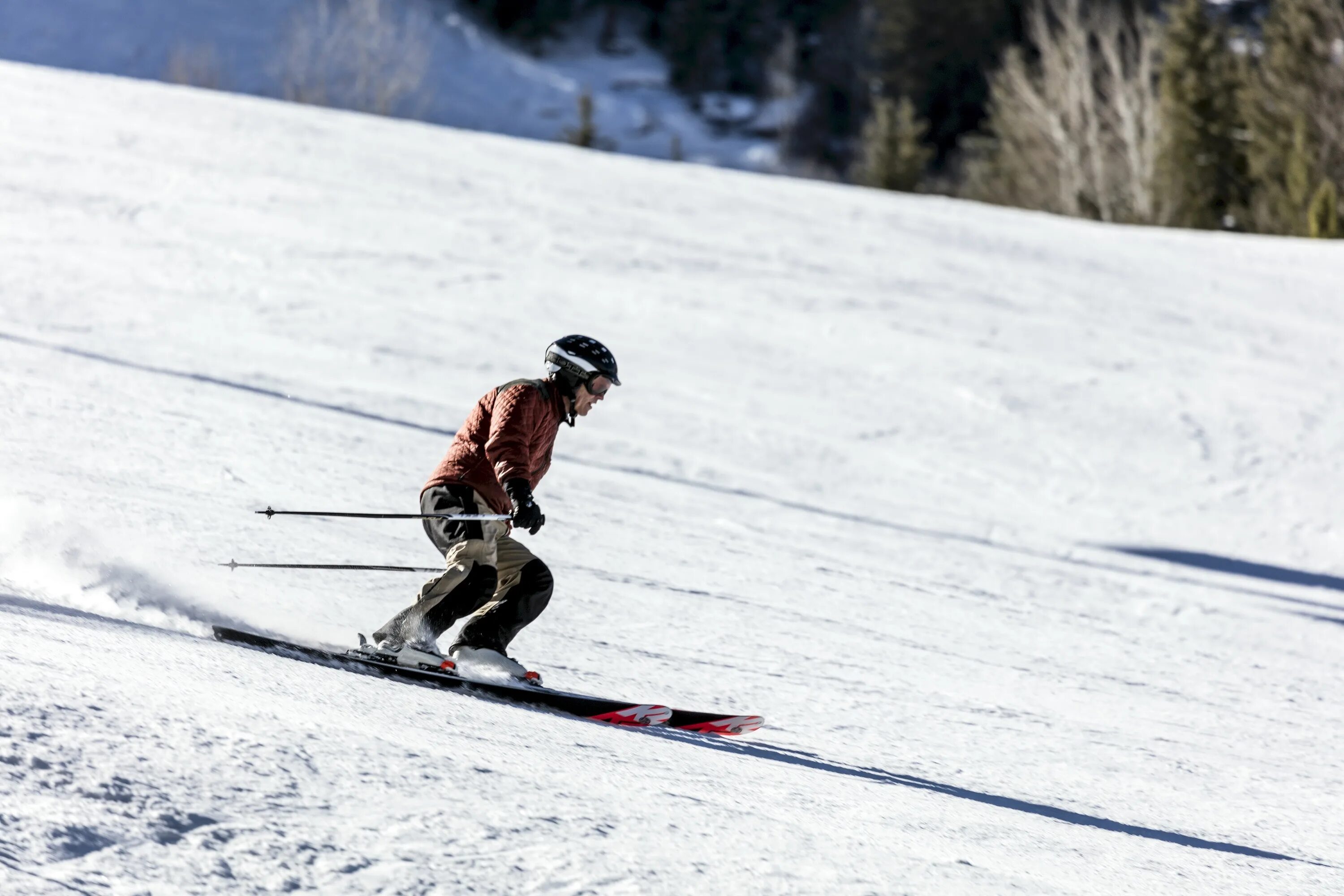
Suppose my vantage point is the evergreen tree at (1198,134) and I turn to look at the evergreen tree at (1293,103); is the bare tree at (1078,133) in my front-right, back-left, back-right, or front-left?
back-left

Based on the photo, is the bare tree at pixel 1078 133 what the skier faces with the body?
no

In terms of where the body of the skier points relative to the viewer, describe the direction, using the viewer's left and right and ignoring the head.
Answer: facing to the right of the viewer

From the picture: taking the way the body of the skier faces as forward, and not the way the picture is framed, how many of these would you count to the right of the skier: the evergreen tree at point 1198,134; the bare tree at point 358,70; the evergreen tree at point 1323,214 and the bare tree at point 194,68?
0

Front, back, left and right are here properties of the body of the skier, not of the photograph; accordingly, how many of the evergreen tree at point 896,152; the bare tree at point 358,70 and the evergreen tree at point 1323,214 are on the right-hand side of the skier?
0

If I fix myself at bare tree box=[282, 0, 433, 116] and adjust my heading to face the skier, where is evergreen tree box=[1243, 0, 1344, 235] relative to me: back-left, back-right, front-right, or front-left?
front-left

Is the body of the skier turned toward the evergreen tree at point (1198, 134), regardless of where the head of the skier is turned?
no

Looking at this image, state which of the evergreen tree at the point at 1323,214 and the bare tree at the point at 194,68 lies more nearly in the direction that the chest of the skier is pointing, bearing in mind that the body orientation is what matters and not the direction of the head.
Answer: the evergreen tree

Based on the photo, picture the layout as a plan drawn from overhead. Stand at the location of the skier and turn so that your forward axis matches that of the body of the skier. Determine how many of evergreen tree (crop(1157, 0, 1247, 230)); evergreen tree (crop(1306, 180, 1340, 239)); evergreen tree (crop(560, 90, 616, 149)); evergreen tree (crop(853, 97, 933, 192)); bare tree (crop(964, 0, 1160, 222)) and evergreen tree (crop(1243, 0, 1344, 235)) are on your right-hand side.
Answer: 0

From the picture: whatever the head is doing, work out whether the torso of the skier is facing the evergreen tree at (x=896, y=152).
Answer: no

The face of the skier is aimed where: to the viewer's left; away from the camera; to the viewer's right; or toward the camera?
to the viewer's right

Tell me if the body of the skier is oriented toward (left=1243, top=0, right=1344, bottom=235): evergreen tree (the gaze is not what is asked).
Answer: no

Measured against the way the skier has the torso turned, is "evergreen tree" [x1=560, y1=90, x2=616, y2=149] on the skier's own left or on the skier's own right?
on the skier's own left
